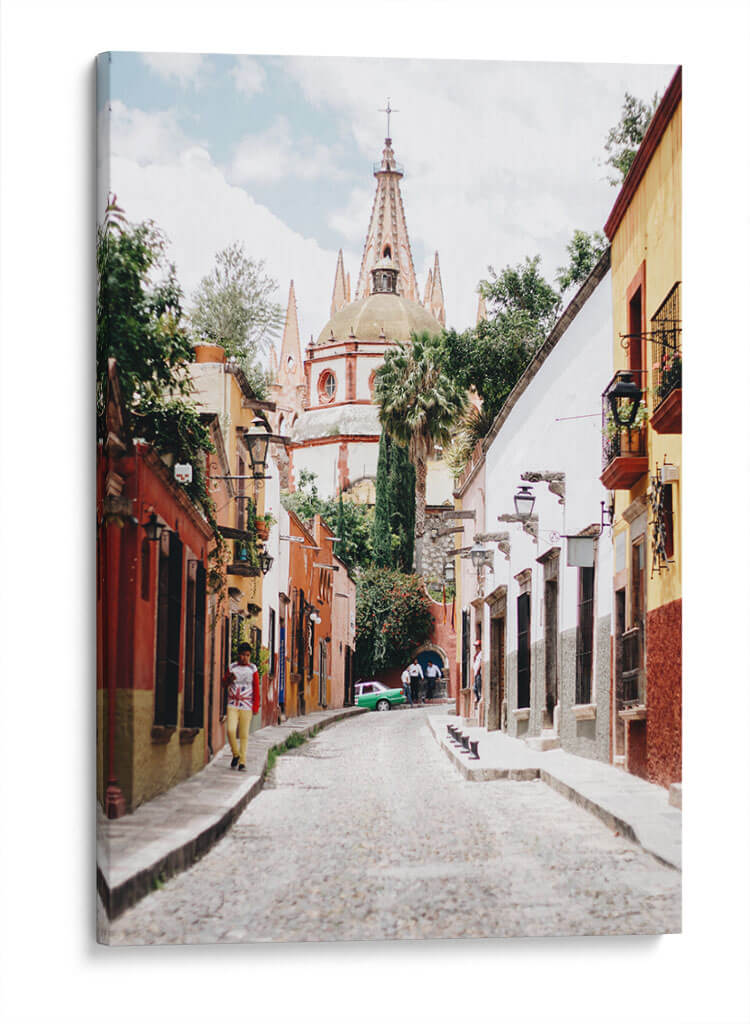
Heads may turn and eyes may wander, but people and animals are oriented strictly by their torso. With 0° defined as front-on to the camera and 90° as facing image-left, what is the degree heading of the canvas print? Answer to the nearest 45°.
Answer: approximately 0°
